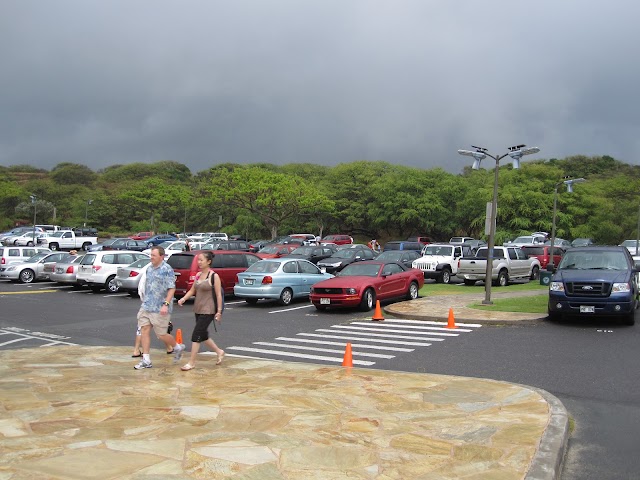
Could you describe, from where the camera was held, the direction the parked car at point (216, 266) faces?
facing away from the viewer and to the right of the viewer

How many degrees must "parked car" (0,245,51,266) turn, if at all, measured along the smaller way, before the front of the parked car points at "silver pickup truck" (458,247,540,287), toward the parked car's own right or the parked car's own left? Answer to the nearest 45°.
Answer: approximately 90° to the parked car's own right

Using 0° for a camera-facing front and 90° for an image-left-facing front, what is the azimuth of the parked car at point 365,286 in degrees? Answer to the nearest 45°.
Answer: approximately 45°

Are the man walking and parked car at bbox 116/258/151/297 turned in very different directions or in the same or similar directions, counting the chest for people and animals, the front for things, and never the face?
very different directions

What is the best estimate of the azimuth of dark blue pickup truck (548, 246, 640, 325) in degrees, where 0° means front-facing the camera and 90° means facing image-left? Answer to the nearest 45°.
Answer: approximately 0°

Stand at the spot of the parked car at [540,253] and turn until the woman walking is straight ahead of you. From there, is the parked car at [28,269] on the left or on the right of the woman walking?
right

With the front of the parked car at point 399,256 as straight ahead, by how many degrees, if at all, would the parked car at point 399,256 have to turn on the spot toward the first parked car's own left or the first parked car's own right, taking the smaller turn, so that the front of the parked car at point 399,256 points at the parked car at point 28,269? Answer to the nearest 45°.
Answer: approximately 45° to the first parked car's own right
